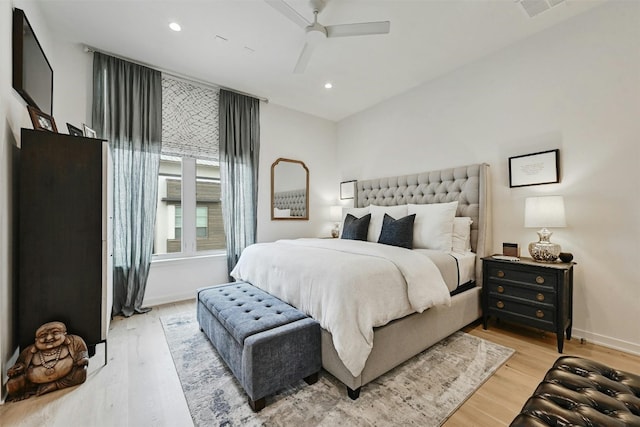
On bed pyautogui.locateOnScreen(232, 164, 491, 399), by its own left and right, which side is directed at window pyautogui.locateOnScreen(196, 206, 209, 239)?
right

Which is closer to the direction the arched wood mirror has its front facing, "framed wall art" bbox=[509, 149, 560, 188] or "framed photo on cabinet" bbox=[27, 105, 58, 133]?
the framed wall art

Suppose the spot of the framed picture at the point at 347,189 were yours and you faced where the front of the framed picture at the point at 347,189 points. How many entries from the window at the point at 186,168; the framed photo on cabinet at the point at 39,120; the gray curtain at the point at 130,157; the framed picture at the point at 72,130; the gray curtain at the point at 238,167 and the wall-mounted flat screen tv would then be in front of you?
6

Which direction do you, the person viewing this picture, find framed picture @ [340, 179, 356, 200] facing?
facing the viewer and to the left of the viewer

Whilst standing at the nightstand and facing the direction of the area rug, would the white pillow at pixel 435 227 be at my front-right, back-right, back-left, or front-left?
front-right

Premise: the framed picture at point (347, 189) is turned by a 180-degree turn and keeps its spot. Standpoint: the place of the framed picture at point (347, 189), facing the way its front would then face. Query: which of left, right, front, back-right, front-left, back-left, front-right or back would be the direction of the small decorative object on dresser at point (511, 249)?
right

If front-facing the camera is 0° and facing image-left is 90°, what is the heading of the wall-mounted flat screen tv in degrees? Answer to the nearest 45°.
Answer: approximately 270°

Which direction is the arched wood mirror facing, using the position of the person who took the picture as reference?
facing the viewer and to the right of the viewer

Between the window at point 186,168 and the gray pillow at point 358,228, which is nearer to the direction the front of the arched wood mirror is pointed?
the gray pillow

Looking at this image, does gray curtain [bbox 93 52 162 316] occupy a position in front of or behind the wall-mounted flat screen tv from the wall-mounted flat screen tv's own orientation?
in front

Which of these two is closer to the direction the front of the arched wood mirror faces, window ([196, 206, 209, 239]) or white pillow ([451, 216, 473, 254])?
the white pillow

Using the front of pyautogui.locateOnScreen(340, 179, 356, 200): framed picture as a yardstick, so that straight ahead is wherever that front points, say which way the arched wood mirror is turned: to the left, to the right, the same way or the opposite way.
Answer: to the left

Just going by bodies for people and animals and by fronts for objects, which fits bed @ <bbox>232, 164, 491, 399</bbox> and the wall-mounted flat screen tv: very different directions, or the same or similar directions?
very different directions

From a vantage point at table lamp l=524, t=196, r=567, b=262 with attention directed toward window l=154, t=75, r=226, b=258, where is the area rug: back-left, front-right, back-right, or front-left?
front-left

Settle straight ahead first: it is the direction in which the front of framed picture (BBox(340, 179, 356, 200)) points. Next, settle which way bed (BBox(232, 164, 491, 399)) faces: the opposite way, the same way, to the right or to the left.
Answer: the same way

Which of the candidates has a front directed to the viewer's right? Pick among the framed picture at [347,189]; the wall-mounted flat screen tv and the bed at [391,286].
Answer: the wall-mounted flat screen tv

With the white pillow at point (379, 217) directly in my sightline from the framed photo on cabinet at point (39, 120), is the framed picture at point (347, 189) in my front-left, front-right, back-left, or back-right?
front-left
